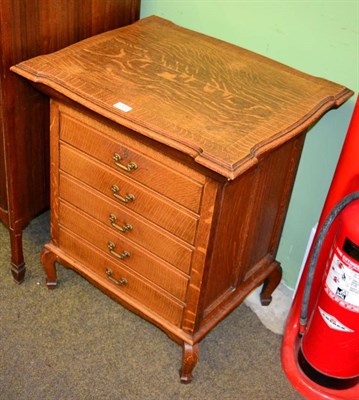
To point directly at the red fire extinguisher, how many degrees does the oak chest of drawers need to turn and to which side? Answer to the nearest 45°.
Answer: approximately 135° to its left

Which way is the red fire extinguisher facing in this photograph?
toward the camera

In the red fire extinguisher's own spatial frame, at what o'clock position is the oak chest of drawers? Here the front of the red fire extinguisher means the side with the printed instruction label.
The oak chest of drawers is roughly at 3 o'clock from the red fire extinguisher.

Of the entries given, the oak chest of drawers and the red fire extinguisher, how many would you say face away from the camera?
0

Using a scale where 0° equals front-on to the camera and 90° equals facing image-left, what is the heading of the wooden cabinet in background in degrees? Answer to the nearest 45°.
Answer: approximately 45°

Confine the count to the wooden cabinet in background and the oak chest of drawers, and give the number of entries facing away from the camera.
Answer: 0

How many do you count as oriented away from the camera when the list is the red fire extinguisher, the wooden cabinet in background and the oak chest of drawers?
0

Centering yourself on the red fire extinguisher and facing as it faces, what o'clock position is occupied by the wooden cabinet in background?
The wooden cabinet in background is roughly at 3 o'clock from the red fire extinguisher.

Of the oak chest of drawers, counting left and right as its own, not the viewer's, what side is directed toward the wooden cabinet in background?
right

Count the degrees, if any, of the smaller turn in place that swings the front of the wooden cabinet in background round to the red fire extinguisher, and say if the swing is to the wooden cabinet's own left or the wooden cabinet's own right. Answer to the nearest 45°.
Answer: approximately 90° to the wooden cabinet's own left

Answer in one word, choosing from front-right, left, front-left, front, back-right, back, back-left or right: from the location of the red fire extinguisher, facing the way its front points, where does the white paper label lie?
right

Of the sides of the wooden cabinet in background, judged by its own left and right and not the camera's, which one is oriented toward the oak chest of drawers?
left

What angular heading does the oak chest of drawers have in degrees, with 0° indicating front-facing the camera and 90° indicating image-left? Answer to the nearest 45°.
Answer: approximately 45°
